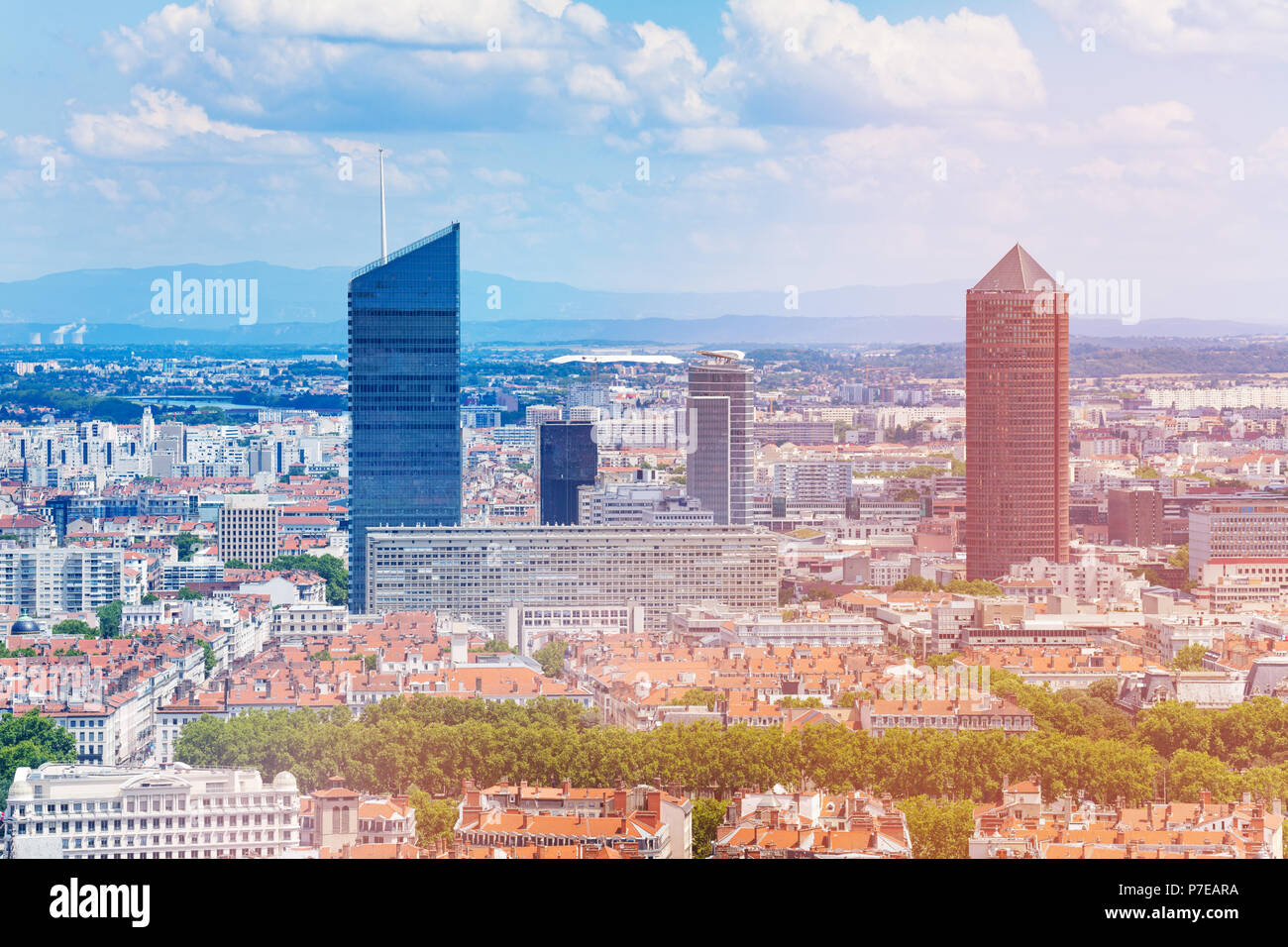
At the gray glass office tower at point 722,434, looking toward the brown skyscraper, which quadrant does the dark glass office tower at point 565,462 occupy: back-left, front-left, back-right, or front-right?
back-right

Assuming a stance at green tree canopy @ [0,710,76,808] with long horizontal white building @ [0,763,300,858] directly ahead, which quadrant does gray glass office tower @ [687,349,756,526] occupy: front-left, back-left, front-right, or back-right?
back-left

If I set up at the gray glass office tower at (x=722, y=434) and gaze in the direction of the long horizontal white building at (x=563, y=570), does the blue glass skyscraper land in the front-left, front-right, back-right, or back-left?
front-right

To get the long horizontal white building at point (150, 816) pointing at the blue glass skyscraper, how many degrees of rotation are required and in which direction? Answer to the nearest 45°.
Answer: approximately 180°

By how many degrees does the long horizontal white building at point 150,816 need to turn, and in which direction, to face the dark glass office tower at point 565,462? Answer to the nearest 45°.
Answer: approximately 180°

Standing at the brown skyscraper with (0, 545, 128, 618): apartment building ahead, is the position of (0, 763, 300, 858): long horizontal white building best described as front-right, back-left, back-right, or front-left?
front-left

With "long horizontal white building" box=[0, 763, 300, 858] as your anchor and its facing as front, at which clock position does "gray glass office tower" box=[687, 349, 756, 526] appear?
The gray glass office tower is roughly at 7 o'clock from the long horizontal white building.

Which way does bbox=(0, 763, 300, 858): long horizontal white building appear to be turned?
toward the camera

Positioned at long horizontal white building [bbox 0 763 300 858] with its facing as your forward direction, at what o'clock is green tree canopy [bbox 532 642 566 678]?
The green tree canopy is roughly at 7 o'clock from the long horizontal white building.

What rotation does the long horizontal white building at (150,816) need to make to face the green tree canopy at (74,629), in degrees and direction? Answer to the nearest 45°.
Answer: approximately 180°

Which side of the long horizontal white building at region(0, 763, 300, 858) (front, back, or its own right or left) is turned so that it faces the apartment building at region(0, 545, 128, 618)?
back
